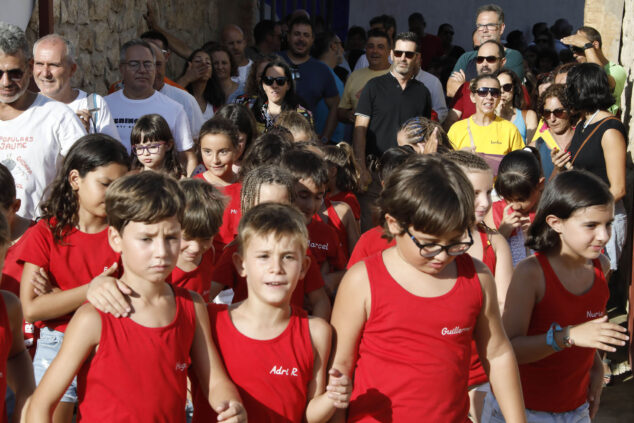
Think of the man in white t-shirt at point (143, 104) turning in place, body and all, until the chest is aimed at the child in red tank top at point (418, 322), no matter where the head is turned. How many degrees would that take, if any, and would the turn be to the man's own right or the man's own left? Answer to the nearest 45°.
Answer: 0° — they already face them

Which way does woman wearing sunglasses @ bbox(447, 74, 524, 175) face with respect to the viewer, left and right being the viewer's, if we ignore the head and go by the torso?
facing the viewer

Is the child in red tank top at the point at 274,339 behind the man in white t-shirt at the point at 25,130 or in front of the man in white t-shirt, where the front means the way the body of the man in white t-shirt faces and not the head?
in front

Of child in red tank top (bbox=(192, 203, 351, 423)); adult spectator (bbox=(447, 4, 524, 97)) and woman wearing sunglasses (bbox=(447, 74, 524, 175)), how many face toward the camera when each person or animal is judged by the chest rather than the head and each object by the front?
3

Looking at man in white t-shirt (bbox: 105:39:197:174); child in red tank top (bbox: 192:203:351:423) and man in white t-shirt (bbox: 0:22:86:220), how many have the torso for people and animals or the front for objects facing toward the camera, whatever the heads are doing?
3

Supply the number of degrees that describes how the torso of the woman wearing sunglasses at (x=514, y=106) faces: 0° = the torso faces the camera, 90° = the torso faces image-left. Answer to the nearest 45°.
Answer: approximately 45°

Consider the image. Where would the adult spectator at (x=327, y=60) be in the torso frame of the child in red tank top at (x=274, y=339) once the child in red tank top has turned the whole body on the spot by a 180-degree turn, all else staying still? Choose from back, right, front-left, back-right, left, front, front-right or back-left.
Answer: front

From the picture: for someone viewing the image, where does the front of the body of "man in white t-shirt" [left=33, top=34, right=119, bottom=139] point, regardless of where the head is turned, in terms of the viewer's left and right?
facing the viewer and to the left of the viewer

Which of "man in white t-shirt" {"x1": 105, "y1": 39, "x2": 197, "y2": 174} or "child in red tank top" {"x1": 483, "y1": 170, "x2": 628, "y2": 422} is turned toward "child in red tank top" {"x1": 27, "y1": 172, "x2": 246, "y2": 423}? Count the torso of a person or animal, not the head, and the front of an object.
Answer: the man in white t-shirt

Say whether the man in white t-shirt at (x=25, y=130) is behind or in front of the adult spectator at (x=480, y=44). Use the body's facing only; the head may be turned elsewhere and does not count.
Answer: in front

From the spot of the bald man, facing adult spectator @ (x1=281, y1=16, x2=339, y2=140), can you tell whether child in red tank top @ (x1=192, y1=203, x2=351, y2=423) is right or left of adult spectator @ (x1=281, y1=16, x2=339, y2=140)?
right

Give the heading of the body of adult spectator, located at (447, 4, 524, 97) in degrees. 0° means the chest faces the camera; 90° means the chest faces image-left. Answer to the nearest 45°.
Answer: approximately 0°
